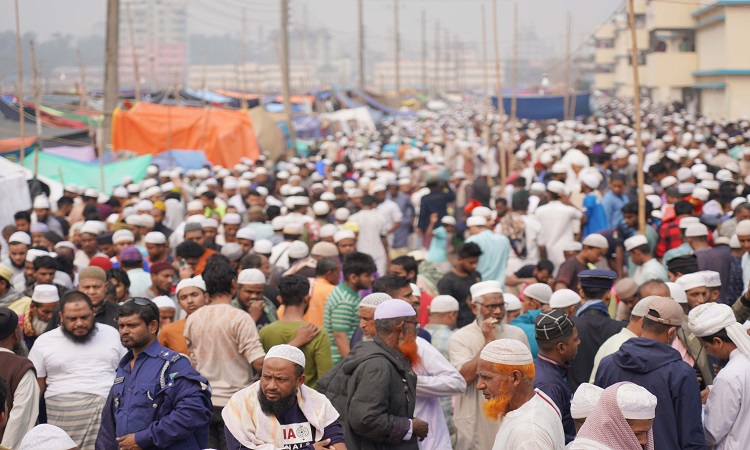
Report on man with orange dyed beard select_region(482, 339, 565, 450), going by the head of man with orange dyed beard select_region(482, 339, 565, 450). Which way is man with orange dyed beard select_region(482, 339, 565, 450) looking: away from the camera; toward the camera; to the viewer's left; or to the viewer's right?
to the viewer's left

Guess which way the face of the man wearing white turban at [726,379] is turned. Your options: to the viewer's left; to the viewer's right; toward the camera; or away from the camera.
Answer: to the viewer's left

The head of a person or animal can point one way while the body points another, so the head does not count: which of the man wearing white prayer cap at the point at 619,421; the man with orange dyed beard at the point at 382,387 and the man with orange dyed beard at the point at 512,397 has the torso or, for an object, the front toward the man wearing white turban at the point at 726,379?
the man with orange dyed beard at the point at 382,387

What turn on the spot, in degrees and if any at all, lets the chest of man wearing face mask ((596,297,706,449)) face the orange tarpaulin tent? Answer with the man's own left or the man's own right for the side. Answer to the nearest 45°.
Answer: approximately 90° to the man's own left

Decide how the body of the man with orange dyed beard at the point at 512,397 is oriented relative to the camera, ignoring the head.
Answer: to the viewer's left

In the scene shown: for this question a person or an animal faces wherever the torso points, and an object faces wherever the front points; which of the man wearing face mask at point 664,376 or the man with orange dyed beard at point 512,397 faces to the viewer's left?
the man with orange dyed beard

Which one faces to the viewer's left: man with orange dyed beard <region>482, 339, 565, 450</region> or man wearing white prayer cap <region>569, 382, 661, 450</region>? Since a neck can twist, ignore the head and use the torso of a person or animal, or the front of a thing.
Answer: the man with orange dyed beard

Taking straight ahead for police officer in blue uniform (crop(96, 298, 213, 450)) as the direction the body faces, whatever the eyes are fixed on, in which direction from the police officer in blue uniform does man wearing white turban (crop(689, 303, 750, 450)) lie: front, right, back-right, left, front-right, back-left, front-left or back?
back-left

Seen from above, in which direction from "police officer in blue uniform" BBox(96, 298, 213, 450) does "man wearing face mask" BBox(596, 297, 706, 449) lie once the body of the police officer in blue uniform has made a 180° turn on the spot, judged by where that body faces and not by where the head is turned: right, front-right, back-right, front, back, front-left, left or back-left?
front-right

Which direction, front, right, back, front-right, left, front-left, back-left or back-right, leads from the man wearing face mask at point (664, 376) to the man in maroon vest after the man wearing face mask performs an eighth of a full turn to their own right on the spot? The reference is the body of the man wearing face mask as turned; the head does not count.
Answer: back

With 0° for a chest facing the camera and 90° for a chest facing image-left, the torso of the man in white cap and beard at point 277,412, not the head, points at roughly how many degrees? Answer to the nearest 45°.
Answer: approximately 0°
